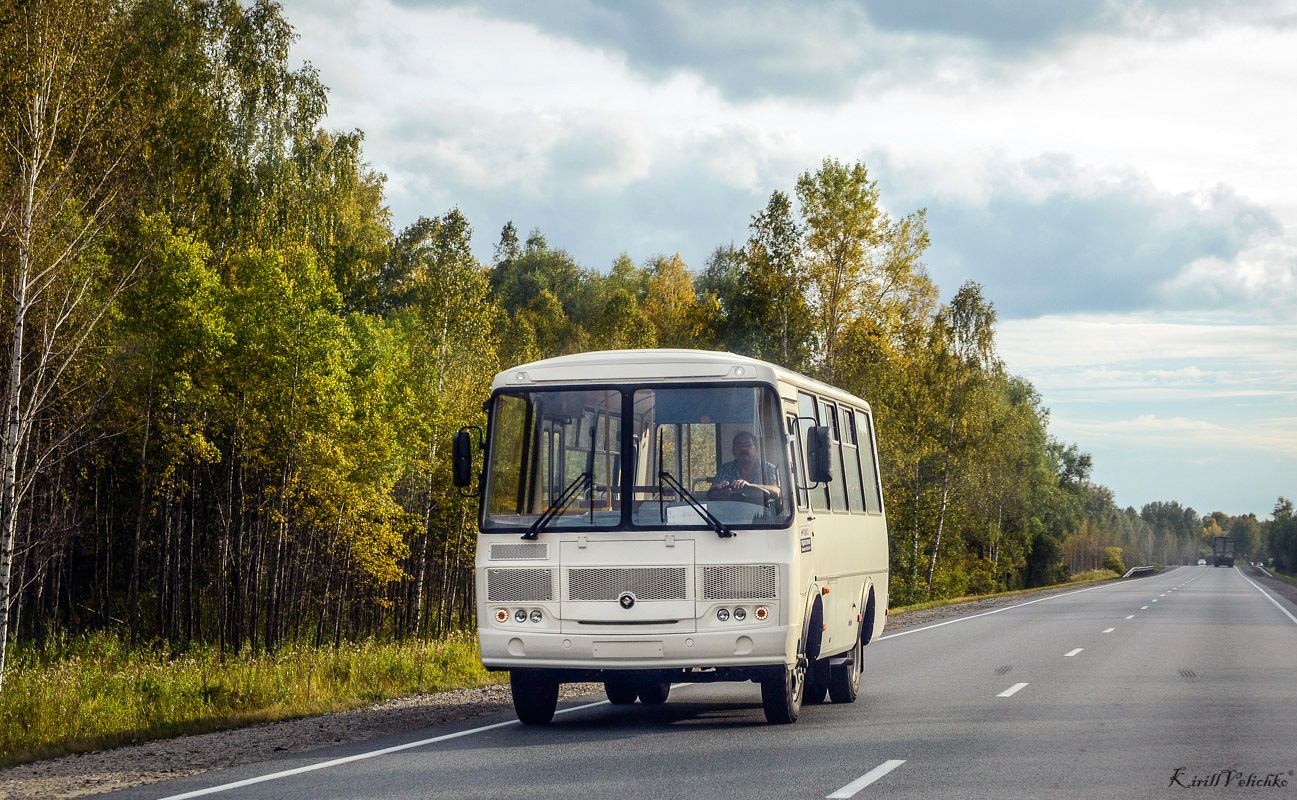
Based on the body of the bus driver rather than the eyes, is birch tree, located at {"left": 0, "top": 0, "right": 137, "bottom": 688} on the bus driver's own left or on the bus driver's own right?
on the bus driver's own right

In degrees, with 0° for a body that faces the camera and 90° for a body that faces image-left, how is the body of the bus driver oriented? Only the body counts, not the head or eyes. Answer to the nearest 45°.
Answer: approximately 0°
